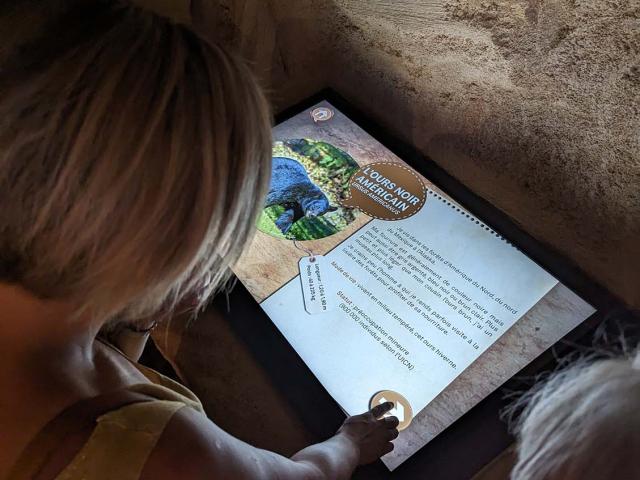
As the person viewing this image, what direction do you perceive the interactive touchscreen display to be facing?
facing the viewer and to the left of the viewer
